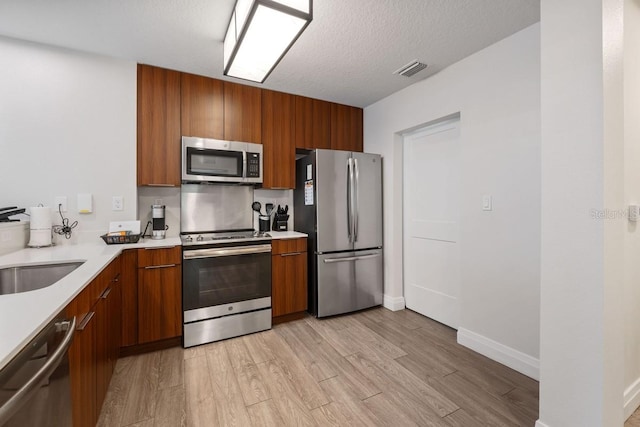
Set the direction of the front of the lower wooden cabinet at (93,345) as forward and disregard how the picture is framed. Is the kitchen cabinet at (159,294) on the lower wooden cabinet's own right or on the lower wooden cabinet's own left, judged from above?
on the lower wooden cabinet's own left

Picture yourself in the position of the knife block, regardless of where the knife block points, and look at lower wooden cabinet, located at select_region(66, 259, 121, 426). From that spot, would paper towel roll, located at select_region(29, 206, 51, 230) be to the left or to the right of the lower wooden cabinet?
right

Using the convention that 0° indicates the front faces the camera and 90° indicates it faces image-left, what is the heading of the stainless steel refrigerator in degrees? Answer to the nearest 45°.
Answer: approximately 315°

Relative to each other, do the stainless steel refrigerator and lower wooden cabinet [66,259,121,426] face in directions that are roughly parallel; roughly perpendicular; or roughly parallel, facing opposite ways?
roughly perpendicular

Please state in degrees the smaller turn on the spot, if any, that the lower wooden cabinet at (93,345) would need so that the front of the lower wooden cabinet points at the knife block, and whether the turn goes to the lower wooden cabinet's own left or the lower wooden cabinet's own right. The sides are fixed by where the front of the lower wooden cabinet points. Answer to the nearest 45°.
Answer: approximately 45° to the lower wooden cabinet's own left

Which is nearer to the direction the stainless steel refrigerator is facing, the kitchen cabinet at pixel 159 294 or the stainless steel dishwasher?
the stainless steel dishwasher

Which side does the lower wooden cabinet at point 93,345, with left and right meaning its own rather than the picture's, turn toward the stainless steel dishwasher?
right

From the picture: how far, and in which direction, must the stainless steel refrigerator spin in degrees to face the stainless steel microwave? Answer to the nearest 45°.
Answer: approximately 135° to its right

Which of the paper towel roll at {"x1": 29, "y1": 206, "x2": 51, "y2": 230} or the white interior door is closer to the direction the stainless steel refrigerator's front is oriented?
the white interior door

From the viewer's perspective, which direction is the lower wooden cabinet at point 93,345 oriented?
to the viewer's right

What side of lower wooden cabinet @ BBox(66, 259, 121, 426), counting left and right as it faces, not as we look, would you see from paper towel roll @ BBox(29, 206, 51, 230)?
left

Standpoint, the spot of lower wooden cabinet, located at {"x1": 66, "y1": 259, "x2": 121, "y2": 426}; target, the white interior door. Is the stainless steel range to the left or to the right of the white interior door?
left
